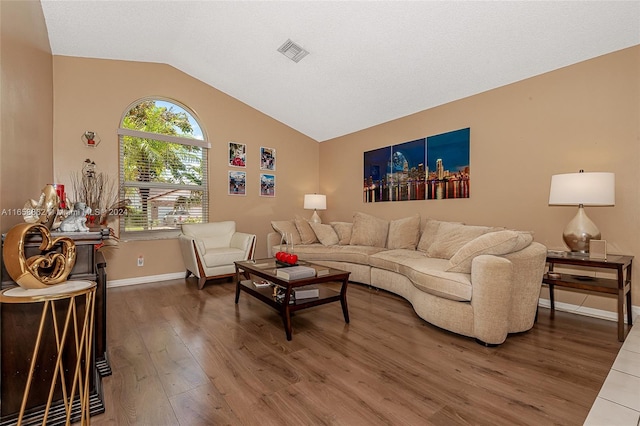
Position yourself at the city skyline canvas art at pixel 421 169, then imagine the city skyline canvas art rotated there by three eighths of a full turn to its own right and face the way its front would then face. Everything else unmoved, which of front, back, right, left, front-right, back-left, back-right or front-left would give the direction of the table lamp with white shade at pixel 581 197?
back-right

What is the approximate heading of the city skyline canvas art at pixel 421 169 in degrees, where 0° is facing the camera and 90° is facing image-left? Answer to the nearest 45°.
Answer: approximately 45°

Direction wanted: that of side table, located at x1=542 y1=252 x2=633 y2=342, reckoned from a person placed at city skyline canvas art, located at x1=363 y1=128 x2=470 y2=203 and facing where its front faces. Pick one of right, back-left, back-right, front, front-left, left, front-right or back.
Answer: left

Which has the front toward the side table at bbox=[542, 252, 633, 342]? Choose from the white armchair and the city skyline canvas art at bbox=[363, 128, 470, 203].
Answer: the white armchair

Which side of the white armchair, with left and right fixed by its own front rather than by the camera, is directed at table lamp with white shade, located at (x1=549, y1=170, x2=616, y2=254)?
front

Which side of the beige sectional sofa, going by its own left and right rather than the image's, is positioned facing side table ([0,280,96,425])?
front

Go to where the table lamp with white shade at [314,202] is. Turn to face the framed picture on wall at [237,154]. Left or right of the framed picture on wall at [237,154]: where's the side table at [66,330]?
left

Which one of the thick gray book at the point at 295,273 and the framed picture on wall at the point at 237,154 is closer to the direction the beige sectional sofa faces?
the thick gray book

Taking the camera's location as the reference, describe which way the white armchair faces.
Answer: facing the viewer and to the right of the viewer

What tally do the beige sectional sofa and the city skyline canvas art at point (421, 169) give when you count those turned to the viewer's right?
0

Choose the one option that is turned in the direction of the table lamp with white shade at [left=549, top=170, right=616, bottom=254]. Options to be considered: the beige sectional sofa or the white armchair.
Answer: the white armchair

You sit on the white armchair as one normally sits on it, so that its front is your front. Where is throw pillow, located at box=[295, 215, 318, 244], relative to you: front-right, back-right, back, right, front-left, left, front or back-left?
front-left
